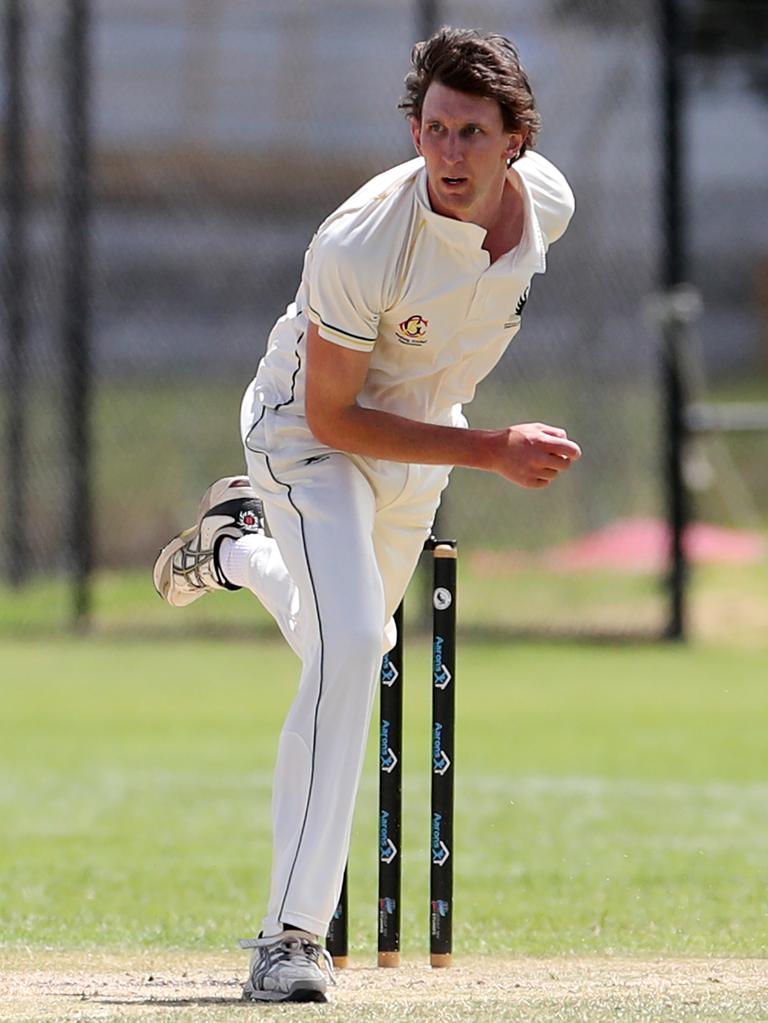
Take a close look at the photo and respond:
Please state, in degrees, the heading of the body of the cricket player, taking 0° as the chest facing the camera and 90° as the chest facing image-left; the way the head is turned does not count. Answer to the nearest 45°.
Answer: approximately 315°

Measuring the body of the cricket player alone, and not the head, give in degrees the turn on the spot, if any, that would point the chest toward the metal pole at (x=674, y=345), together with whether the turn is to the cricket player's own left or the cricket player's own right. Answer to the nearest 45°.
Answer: approximately 135° to the cricket player's own left

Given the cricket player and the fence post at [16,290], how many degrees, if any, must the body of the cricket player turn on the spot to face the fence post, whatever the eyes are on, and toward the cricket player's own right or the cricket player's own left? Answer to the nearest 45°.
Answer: approximately 135° to the cricket player's own left

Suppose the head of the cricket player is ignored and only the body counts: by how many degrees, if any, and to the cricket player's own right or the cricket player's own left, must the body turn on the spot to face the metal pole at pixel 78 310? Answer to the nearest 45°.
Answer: approximately 135° to the cricket player's own left
